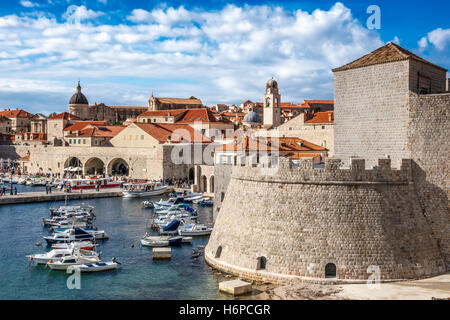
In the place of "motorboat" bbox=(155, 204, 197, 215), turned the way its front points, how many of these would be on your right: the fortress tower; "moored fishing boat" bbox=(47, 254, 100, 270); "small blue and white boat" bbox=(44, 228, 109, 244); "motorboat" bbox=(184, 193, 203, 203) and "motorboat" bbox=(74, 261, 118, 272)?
1

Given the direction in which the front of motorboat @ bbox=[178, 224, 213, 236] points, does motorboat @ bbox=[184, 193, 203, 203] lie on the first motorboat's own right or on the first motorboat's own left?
on the first motorboat's own left

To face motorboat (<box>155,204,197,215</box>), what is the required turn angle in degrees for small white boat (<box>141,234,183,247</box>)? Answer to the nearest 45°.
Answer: approximately 90° to its right

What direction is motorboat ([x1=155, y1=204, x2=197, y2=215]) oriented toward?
to the viewer's left

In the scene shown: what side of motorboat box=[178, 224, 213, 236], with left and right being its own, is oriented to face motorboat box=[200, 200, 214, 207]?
left

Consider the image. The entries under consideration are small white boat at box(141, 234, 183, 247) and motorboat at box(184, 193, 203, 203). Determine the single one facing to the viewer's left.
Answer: the small white boat

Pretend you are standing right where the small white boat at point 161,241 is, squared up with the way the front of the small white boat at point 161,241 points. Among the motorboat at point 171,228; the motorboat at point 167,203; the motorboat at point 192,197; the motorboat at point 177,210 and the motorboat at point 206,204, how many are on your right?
5

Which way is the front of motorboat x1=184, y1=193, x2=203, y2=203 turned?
to the viewer's right

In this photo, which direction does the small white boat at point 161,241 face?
to the viewer's left
